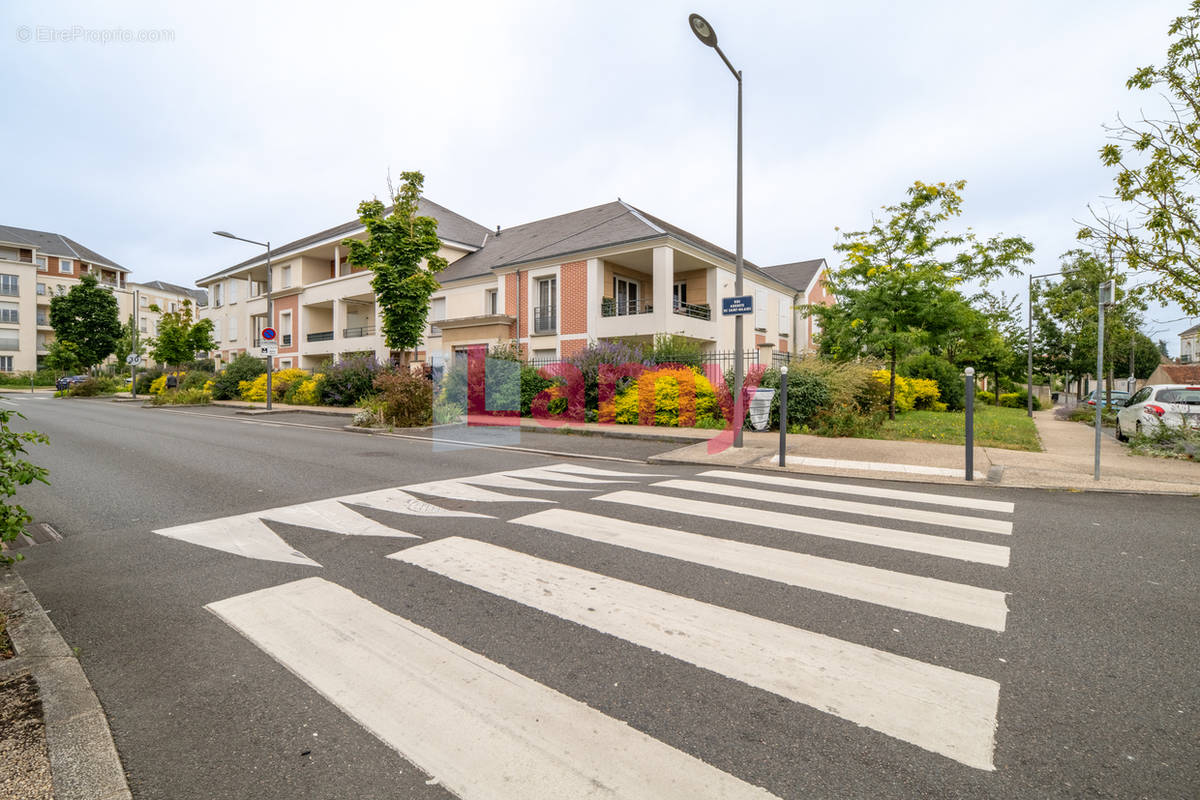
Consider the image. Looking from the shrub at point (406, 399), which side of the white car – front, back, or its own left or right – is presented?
left

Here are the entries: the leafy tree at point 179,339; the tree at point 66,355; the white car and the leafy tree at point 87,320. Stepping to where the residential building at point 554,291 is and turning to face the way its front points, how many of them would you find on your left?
1

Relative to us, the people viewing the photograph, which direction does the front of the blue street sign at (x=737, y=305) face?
facing the viewer

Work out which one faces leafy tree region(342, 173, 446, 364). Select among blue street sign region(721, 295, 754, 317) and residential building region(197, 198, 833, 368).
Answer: the residential building

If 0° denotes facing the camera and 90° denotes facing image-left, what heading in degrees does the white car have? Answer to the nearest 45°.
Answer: approximately 135°

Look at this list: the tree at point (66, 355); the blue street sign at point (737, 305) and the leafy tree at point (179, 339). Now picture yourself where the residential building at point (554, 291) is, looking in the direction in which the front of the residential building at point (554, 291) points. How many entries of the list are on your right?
2

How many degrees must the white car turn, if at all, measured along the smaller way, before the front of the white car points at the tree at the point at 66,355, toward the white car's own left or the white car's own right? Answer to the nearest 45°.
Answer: approximately 45° to the white car's own left

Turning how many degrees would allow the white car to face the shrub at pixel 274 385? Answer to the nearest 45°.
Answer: approximately 45° to its left
